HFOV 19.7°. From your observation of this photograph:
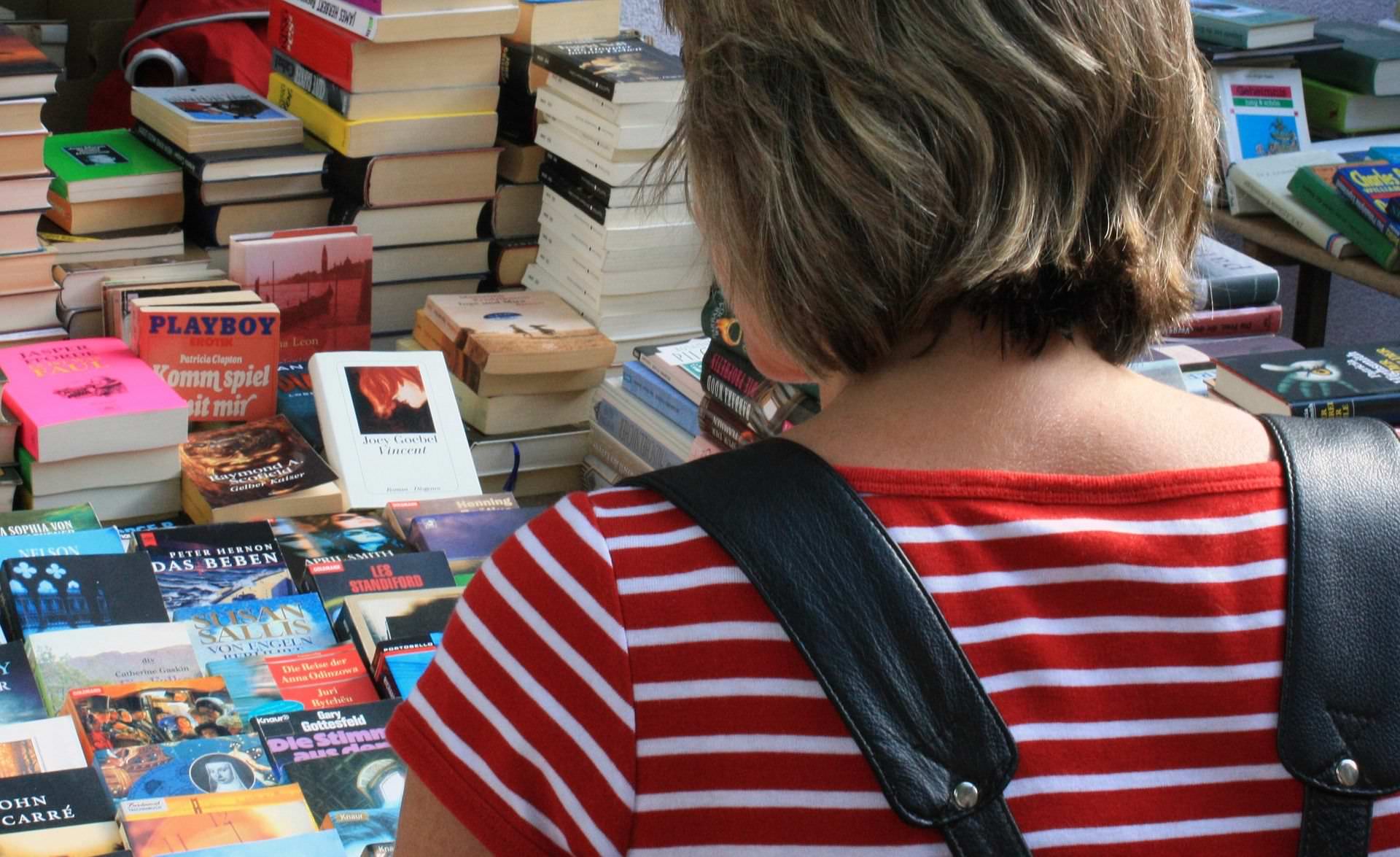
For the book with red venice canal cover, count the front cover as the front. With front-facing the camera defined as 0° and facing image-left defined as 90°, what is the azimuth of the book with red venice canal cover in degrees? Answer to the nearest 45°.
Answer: approximately 0°
